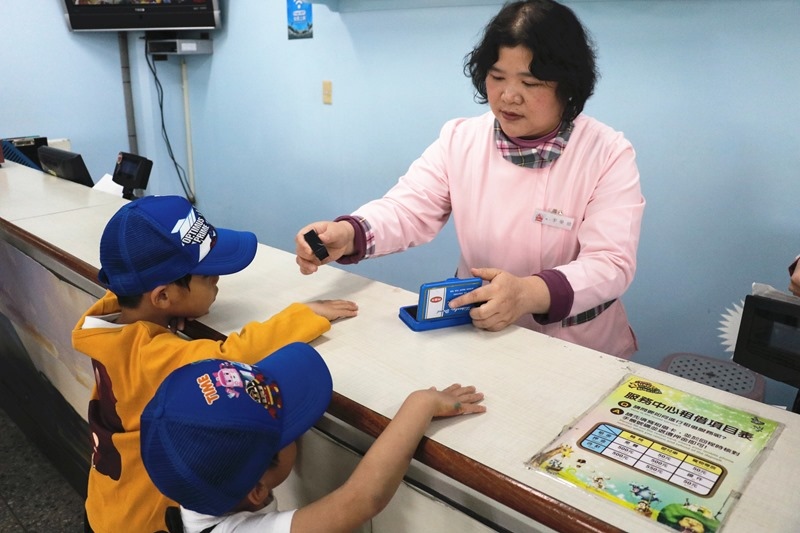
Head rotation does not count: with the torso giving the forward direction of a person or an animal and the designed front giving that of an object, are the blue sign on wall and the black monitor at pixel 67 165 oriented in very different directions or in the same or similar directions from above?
very different directions

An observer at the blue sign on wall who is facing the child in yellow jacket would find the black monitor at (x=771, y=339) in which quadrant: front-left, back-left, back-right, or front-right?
front-left

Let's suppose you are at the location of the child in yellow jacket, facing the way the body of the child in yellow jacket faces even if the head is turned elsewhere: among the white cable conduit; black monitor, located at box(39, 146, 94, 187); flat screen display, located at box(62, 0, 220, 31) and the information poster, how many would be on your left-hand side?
3

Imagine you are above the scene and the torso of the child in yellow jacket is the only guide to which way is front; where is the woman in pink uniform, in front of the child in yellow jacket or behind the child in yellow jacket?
in front

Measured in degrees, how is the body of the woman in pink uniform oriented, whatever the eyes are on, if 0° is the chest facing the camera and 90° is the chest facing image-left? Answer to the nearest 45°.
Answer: approximately 45°

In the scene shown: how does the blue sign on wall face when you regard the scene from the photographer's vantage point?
facing the viewer

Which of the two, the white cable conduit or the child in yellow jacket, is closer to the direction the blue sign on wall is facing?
the child in yellow jacket

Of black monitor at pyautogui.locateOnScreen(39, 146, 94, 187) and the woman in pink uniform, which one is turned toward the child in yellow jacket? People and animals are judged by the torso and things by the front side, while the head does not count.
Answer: the woman in pink uniform

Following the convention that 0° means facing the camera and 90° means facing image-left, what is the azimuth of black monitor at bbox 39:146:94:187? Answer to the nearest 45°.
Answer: approximately 225°

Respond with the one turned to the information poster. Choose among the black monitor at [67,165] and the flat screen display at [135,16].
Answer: the flat screen display

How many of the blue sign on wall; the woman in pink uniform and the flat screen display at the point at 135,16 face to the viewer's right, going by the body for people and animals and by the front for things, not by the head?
0

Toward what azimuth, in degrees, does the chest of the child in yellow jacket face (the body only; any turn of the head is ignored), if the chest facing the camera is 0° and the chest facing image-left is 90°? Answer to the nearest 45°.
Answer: approximately 270°

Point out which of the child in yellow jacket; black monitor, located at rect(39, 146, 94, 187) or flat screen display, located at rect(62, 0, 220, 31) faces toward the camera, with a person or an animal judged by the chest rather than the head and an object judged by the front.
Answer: the flat screen display

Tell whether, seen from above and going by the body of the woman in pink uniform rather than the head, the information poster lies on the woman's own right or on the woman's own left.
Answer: on the woman's own left

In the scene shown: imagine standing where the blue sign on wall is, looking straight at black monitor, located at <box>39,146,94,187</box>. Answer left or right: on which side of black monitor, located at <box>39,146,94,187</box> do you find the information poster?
left

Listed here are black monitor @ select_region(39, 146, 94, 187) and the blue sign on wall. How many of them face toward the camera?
1

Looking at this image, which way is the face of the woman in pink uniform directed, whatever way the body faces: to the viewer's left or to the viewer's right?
to the viewer's left

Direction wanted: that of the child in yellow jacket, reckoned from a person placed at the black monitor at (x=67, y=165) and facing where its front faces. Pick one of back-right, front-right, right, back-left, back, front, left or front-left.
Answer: back-right
